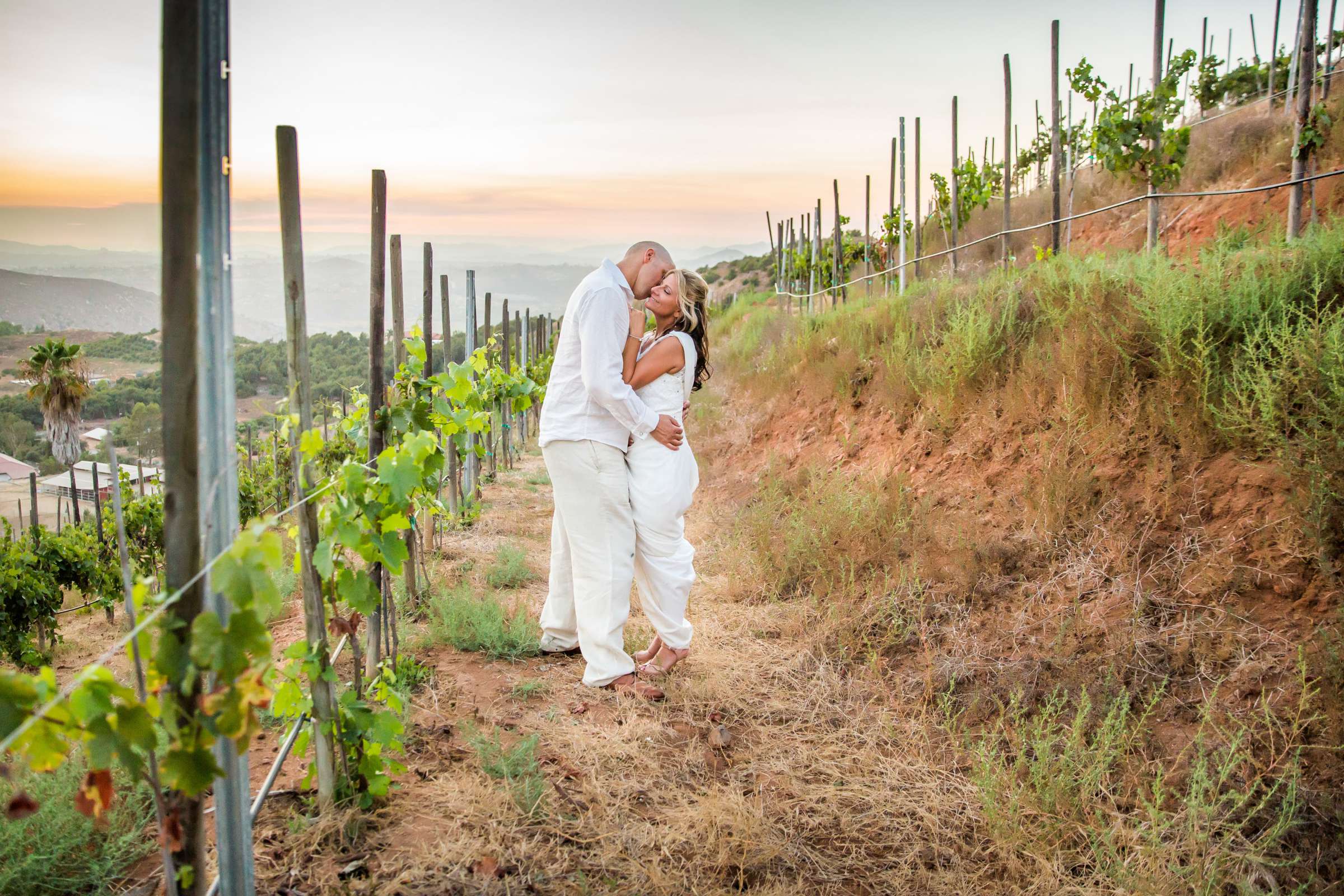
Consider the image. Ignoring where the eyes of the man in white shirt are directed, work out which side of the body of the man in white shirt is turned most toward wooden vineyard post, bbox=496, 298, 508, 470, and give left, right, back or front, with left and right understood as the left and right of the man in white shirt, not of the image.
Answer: left

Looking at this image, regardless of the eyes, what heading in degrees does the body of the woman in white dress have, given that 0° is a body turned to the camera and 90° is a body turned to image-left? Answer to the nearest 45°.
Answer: approximately 90°

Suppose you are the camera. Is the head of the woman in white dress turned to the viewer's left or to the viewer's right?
to the viewer's left

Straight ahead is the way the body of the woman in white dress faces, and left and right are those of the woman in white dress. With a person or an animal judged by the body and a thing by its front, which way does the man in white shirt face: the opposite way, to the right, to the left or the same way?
the opposite way

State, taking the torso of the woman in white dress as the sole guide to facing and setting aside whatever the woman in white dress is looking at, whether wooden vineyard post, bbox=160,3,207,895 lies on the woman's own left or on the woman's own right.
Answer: on the woman's own left

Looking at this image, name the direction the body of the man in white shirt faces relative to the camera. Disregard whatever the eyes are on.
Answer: to the viewer's right

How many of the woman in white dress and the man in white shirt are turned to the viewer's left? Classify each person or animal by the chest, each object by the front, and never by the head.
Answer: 1
